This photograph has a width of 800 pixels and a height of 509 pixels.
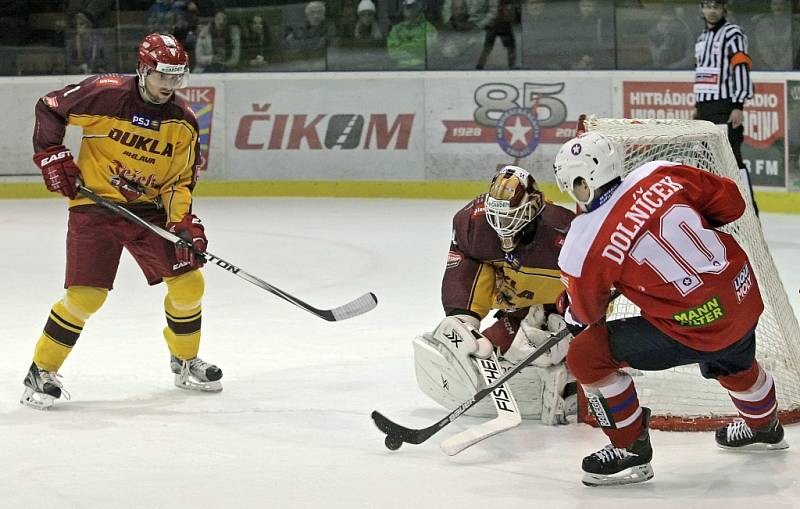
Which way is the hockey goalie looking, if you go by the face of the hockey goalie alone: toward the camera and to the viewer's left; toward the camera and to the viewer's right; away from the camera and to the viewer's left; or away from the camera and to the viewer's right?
toward the camera and to the viewer's left

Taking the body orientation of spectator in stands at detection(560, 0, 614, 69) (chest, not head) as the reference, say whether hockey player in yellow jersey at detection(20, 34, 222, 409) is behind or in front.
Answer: in front

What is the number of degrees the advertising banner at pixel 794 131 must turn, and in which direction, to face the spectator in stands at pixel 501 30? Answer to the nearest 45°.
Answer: approximately 135° to its right

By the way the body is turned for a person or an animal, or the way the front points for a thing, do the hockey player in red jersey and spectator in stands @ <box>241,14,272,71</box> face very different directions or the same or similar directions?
very different directions

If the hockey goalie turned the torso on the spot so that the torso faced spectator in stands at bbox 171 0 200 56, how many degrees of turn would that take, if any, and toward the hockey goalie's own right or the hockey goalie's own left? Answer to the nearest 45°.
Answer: approximately 180°

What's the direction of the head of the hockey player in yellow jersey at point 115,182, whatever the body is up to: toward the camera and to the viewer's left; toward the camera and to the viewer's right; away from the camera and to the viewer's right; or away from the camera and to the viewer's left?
toward the camera and to the viewer's right

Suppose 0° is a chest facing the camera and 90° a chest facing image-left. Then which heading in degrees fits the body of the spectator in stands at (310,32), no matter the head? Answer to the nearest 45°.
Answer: approximately 0°

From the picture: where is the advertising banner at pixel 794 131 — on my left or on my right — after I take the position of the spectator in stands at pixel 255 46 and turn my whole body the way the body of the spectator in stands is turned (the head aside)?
on my left

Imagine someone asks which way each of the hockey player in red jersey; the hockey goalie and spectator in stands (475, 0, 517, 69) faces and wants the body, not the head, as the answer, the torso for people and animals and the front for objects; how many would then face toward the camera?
2

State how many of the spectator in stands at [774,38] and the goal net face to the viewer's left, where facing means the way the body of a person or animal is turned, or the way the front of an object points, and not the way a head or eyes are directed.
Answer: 1

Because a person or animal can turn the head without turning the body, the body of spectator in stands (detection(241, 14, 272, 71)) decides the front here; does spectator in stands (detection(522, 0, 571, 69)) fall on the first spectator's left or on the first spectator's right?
on the first spectator's left

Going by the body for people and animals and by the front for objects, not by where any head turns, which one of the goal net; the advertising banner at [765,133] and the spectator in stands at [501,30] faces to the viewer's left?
the goal net
